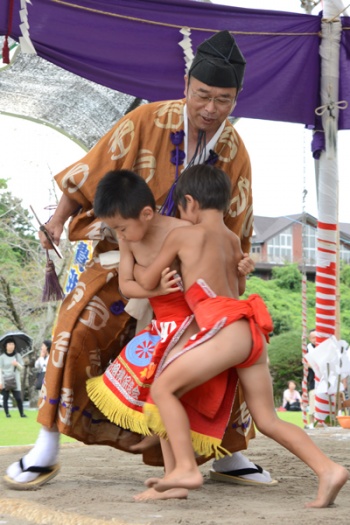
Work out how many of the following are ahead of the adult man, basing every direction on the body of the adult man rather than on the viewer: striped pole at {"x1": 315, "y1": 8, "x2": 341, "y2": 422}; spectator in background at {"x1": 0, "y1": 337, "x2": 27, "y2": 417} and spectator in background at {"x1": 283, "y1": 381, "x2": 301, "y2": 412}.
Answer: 0

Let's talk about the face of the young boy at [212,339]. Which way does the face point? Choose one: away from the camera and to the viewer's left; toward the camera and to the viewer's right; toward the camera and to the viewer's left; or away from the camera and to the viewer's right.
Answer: away from the camera and to the viewer's left

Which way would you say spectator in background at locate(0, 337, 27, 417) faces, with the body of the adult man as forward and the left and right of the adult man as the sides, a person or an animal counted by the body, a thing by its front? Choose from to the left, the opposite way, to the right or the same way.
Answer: the same way

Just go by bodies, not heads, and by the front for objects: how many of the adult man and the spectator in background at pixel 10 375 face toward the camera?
2

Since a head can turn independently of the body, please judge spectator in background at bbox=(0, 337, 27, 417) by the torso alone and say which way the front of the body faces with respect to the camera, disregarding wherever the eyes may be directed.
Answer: toward the camera

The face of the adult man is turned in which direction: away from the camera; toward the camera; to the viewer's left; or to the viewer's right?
toward the camera

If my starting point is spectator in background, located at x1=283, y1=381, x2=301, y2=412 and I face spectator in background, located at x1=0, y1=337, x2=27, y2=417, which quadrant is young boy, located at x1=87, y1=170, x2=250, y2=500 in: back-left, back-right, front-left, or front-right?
front-left

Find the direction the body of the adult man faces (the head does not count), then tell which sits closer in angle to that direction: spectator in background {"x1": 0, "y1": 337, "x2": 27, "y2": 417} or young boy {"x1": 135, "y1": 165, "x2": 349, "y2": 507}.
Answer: the young boy

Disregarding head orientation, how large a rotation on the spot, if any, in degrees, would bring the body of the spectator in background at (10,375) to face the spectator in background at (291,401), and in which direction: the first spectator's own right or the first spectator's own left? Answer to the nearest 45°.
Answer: approximately 90° to the first spectator's own left

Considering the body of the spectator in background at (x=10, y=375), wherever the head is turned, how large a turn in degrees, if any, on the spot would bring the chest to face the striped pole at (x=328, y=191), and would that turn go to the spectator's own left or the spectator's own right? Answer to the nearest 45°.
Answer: approximately 45° to the spectator's own left

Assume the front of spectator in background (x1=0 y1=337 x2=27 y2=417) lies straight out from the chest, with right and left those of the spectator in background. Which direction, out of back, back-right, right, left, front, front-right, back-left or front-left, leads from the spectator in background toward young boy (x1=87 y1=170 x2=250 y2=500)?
front
